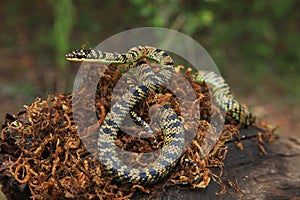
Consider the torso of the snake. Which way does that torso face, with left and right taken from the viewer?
facing to the left of the viewer
